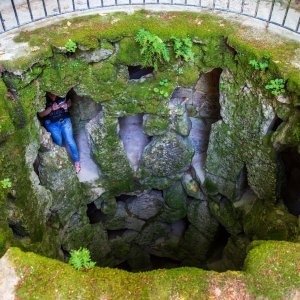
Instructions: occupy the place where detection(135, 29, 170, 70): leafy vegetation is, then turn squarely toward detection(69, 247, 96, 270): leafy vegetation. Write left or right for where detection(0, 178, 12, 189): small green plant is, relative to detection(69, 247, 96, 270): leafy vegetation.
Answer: right

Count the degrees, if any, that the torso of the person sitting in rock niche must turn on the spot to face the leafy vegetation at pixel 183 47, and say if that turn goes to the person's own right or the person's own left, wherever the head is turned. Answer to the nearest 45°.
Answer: approximately 90° to the person's own left

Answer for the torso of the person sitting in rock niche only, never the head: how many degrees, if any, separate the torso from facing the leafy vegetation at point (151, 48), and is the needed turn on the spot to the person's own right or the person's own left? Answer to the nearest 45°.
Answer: approximately 90° to the person's own left

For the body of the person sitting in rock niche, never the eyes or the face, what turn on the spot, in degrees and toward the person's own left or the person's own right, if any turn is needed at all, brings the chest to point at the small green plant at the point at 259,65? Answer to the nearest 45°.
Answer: approximately 45° to the person's own left

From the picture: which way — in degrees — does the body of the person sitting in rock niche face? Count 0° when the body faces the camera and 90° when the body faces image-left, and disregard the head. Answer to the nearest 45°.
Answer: approximately 0°
